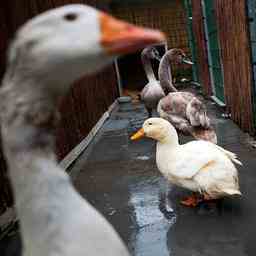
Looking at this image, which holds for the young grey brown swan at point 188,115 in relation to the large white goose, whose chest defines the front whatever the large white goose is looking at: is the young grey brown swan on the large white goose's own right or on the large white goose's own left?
on the large white goose's own left

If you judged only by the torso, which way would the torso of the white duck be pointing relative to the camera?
to the viewer's left

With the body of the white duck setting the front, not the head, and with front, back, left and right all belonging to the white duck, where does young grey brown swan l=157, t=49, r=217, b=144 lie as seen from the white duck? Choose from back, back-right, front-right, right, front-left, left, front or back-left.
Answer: right

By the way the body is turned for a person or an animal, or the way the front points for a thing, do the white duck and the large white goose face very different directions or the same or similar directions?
very different directions

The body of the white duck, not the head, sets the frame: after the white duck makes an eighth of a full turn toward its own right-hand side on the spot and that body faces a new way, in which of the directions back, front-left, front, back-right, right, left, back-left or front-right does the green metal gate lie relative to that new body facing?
front-right

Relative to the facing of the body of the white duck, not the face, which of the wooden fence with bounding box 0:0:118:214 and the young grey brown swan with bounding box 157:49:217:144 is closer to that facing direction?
the wooden fence

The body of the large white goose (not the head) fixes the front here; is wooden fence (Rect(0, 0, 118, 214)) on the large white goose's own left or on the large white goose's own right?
on the large white goose's own left

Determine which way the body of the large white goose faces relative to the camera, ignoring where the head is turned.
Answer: to the viewer's right

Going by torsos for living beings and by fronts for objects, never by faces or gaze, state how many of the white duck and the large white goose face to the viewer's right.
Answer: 1

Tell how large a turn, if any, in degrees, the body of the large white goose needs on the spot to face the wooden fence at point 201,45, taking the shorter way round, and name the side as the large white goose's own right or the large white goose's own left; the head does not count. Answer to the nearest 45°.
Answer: approximately 90° to the large white goose's own left

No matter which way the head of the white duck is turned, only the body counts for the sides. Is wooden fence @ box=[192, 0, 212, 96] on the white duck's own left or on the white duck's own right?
on the white duck's own right
